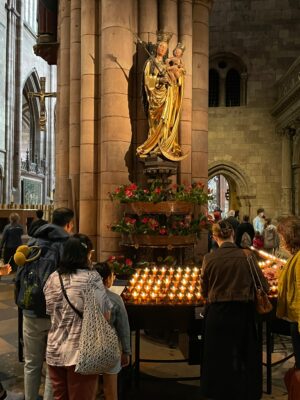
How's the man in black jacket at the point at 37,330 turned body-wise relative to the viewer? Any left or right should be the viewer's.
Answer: facing away from the viewer and to the right of the viewer

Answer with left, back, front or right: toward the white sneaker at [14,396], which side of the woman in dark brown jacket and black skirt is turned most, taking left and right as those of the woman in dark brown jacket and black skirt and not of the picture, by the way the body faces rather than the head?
left

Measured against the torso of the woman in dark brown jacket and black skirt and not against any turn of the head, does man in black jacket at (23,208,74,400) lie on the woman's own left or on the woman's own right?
on the woman's own left

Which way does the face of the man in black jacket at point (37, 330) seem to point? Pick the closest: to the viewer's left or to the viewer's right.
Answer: to the viewer's right

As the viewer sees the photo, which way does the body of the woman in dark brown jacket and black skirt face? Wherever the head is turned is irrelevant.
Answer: away from the camera

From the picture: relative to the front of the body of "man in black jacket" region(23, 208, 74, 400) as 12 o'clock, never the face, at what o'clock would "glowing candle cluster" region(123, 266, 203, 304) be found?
The glowing candle cluster is roughly at 1 o'clock from the man in black jacket.

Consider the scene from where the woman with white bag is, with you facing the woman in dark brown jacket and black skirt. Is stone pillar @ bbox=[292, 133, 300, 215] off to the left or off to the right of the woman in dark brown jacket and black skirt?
left

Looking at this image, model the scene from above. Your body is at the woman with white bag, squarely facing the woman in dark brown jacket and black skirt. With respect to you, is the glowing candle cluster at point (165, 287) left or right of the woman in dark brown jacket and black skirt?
left
